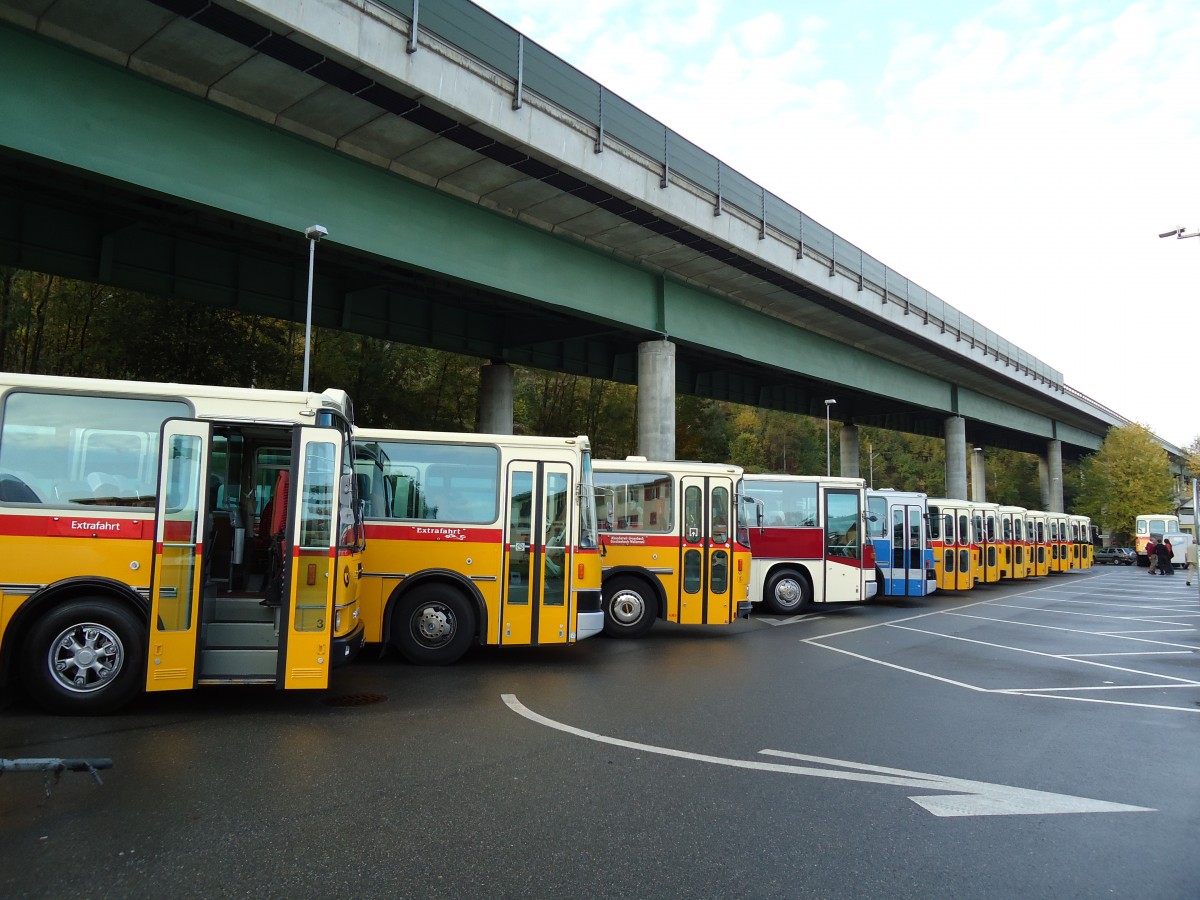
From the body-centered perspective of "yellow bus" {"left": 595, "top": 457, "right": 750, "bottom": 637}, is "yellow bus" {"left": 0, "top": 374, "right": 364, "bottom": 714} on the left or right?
on its right

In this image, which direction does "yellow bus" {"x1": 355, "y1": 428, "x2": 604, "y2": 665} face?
to the viewer's right

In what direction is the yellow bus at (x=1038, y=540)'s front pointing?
to the viewer's right

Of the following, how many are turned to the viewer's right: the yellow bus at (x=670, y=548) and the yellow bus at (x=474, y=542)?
2

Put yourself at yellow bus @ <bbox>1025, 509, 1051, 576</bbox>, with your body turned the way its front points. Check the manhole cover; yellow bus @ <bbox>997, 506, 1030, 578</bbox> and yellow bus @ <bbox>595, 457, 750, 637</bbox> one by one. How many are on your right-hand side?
3

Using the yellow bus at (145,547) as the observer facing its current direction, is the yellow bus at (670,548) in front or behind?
in front

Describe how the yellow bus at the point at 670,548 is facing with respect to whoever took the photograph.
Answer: facing to the right of the viewer

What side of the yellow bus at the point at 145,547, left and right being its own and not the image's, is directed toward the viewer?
right

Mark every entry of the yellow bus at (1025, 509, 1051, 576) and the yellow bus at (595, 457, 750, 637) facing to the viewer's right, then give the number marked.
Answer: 2

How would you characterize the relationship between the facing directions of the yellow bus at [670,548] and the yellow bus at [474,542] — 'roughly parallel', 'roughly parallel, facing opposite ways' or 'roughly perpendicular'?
roughly parallel

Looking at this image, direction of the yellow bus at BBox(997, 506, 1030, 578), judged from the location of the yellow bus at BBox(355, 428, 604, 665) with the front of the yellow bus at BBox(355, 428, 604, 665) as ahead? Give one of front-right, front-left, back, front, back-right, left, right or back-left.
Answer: front-left

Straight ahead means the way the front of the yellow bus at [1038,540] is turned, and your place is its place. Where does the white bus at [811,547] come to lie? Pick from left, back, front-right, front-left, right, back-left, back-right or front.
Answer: right

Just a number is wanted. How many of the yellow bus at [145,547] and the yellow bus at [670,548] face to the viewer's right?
2
